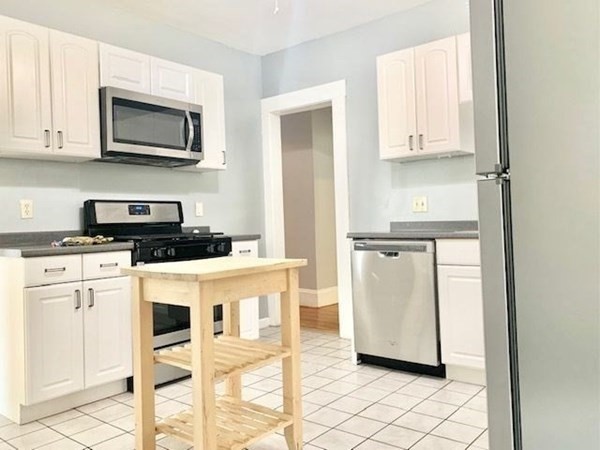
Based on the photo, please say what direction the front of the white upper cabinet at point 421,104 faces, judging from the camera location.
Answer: facing the viewer and to the left of the viewer

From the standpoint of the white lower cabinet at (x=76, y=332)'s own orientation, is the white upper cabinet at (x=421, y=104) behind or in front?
in front

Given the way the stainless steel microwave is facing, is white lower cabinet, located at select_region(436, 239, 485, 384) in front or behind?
in front

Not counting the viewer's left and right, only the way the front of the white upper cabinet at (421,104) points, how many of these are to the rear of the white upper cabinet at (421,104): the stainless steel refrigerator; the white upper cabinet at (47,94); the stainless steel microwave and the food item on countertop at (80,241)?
0

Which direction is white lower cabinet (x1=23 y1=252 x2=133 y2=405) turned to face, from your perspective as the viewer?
facing the viewer and to the right of the viewer

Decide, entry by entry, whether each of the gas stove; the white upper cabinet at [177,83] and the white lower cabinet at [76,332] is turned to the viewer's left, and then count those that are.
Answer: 0

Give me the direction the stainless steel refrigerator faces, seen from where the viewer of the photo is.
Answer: facing to the left of the viewer

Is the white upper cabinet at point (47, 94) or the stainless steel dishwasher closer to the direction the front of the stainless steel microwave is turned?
the stainless steel dishwasher

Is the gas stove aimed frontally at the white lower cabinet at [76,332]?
no

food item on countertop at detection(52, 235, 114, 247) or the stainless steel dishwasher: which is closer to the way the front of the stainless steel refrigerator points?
the food item on countertop

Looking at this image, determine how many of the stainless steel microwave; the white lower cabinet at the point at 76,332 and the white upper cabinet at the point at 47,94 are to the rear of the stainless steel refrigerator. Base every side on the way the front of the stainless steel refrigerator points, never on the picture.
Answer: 0

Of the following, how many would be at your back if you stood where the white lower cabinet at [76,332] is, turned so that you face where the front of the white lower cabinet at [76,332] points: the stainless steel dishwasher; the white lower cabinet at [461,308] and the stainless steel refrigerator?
0

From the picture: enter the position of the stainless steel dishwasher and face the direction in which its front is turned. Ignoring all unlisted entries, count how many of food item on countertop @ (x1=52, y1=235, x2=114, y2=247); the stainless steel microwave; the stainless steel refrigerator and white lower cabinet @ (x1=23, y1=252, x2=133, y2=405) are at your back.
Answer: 0

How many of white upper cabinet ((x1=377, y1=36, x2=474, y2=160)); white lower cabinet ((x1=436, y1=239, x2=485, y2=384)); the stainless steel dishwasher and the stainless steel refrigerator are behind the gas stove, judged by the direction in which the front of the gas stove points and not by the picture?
0
